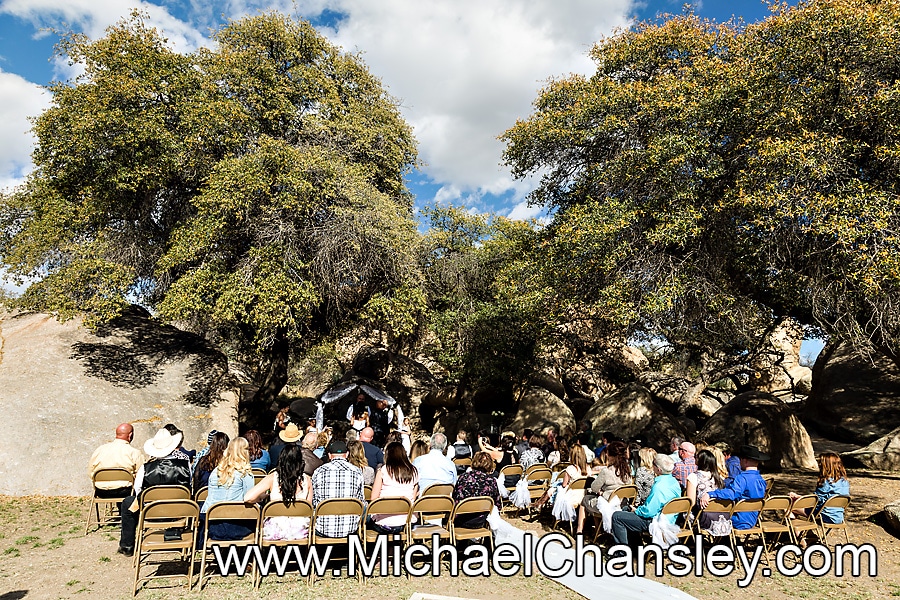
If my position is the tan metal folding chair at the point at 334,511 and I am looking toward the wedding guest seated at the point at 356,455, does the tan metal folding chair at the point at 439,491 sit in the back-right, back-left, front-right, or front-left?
front-right

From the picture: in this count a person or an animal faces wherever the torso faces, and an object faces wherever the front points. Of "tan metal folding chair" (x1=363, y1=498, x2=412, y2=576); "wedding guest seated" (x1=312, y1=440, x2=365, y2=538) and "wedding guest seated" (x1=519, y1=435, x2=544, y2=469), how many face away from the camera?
3

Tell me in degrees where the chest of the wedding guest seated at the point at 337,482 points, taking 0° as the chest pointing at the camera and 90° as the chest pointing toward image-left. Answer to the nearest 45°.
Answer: approximately 180°

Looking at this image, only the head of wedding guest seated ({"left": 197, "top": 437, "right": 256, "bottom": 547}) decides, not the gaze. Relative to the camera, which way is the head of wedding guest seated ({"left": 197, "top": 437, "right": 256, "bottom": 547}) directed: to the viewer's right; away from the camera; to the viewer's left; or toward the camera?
away from the camera

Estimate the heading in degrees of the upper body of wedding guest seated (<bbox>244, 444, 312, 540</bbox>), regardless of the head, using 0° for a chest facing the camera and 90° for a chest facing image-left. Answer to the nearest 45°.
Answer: approximately 180°

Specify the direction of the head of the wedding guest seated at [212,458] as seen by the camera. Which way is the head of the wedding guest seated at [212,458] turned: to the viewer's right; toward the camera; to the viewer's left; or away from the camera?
away from the camera

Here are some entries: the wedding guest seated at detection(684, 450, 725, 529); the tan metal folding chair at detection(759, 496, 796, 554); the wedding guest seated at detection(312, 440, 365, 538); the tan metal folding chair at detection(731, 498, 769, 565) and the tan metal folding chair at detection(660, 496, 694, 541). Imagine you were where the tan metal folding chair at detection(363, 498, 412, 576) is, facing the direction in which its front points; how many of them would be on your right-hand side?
4

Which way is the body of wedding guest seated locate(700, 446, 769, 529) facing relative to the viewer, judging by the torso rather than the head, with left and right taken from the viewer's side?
facing away from the viewer and to the left of the viewer

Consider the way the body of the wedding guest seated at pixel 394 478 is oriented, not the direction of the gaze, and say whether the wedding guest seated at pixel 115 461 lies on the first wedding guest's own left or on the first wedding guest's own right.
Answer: on the first wedding guest's own left

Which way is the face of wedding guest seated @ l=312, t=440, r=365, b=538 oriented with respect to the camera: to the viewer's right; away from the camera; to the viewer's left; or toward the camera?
away from the camera

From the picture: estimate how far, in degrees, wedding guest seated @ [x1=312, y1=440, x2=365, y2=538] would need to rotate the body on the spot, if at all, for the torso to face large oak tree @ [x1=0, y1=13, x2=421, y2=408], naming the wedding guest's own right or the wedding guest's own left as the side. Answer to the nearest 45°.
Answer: approximately 45° to the wedding guest's own left

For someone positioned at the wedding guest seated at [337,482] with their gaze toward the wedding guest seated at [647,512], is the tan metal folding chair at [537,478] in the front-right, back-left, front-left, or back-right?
front-left

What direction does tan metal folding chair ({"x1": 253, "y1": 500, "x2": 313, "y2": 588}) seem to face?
away from the camera

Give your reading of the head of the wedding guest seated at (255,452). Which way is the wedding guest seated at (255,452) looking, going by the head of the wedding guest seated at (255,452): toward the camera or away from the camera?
away from the camera

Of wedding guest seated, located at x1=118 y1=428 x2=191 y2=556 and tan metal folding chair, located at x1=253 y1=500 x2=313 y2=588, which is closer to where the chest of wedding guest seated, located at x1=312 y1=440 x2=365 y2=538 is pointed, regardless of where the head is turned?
the wedding guest seated

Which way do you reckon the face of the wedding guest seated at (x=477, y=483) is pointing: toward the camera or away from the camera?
away from the camera

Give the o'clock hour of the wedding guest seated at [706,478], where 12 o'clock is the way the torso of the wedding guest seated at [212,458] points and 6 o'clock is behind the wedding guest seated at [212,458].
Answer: the wedding guest seated at [706,478] is roughly at 2 o'clock from the wedding guest seated at [212,458].
